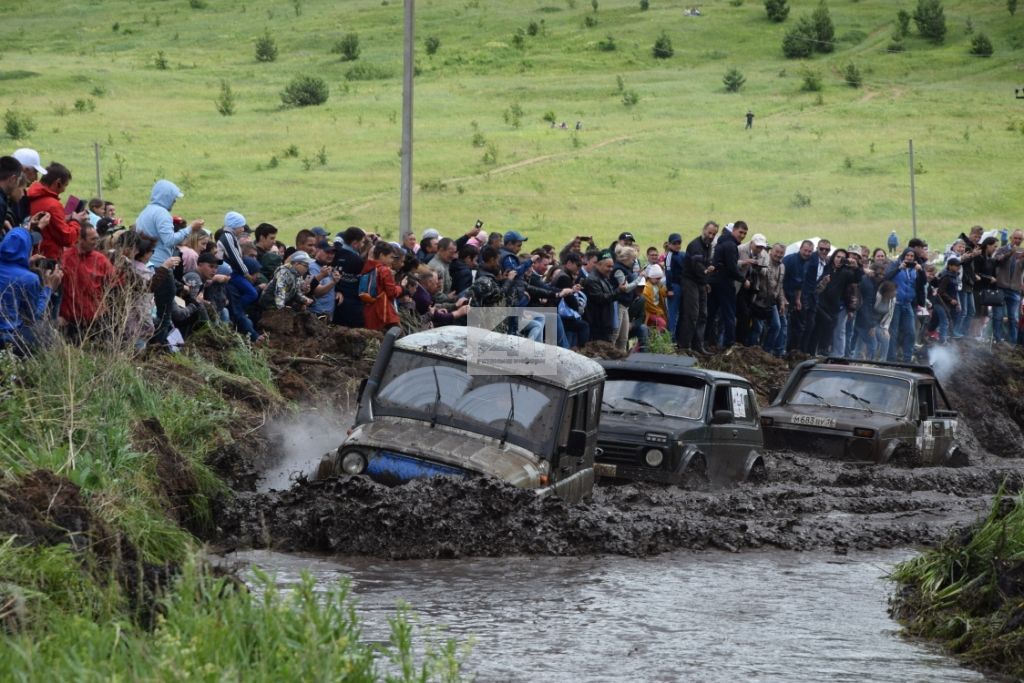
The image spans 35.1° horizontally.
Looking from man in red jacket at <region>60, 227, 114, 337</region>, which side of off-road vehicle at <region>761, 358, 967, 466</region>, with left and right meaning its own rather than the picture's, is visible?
front

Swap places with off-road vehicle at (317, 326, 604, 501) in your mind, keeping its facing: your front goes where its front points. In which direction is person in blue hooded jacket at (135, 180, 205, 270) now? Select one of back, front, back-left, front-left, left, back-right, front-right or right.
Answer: right

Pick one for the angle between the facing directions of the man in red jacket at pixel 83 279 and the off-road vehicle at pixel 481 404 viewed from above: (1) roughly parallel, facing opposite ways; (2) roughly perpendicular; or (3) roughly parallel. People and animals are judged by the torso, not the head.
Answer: roughly perpendicular

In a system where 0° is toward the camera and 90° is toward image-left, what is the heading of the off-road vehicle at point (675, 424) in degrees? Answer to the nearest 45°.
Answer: approximately 45°

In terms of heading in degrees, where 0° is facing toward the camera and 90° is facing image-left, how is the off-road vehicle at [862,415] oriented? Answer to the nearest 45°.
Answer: approximately 45°

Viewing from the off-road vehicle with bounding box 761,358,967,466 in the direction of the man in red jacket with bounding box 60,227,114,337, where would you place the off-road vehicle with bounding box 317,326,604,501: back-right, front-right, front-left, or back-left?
front-left

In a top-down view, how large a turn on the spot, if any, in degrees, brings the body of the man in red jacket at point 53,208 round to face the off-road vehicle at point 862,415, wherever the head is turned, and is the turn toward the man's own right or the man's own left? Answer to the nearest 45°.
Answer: approximately 45° to the man's own left

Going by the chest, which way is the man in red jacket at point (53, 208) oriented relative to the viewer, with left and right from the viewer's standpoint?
facing to the right of the viewer

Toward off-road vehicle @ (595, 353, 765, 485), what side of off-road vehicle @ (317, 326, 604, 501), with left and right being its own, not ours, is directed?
back

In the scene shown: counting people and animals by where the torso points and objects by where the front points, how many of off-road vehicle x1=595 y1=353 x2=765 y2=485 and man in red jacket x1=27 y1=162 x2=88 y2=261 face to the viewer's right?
1

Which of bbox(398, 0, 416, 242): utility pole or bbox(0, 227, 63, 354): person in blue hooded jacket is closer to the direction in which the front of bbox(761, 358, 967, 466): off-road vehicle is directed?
the person in blue hooded jacket

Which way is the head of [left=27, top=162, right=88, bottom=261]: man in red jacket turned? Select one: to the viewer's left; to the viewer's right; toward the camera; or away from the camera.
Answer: to the viewer's right
